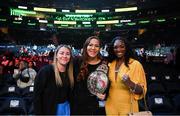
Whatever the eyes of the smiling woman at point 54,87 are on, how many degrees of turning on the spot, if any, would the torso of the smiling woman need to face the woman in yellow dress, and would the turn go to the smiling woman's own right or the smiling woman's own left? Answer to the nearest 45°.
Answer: approximately 45° to the smiling woman's own left

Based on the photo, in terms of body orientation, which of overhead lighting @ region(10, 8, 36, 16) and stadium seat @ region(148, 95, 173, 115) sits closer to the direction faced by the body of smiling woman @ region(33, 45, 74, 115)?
the stadium seat

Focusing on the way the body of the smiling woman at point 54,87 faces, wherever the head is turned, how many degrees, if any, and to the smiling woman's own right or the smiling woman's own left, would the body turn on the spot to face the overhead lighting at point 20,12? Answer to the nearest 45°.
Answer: approximately 135° to the smiling woman's own left

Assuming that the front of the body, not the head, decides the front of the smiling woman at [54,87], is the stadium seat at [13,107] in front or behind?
behind

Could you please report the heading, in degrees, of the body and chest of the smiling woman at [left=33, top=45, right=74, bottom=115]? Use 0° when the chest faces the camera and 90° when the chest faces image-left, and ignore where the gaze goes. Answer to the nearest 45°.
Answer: approximately 315°

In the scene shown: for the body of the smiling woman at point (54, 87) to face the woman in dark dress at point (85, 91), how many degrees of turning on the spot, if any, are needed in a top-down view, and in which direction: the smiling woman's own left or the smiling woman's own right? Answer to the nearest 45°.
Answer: approximately 45° to the smiling woman's own left

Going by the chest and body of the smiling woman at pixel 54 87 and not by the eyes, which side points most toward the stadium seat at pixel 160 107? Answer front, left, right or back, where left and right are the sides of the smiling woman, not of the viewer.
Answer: left

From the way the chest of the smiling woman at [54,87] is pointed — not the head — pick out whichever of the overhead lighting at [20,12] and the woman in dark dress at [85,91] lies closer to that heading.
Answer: the woman in dark dress
